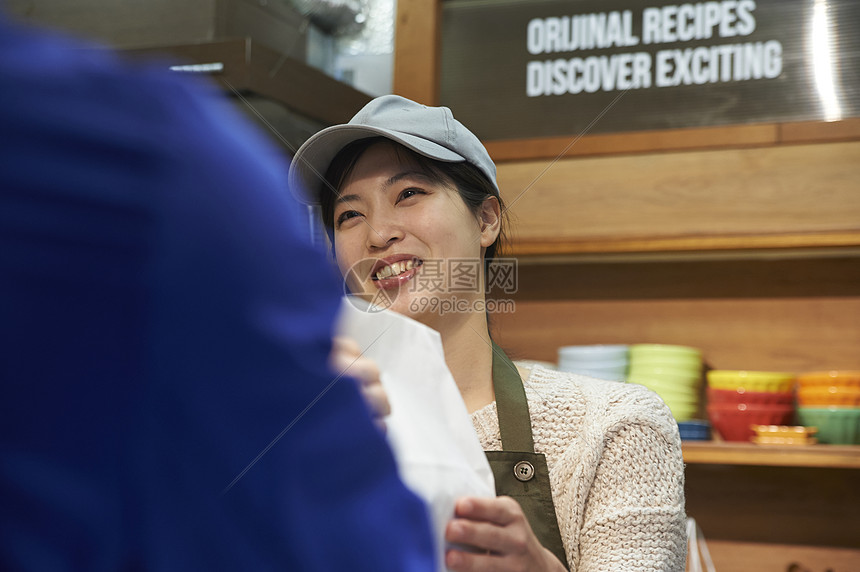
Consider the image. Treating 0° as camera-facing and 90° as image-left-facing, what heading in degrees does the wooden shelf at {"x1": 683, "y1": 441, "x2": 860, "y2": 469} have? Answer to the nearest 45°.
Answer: approximately 0°

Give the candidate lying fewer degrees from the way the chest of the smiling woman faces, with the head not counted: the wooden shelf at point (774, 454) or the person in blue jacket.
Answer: the person in blue jacket

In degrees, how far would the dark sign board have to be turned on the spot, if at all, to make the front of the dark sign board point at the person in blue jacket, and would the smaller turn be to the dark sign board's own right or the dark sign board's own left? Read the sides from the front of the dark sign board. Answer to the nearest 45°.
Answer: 0° — it already faces them

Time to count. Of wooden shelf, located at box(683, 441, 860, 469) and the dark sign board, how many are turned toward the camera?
2

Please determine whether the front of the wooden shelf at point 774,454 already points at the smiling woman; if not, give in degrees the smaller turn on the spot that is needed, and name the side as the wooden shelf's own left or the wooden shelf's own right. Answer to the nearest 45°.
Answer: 0° — it already faces them

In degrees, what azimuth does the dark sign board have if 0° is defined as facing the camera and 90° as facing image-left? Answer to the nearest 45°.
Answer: approximately 0°

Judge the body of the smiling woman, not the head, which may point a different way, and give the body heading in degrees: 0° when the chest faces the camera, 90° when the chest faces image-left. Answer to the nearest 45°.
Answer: approximately 45°
